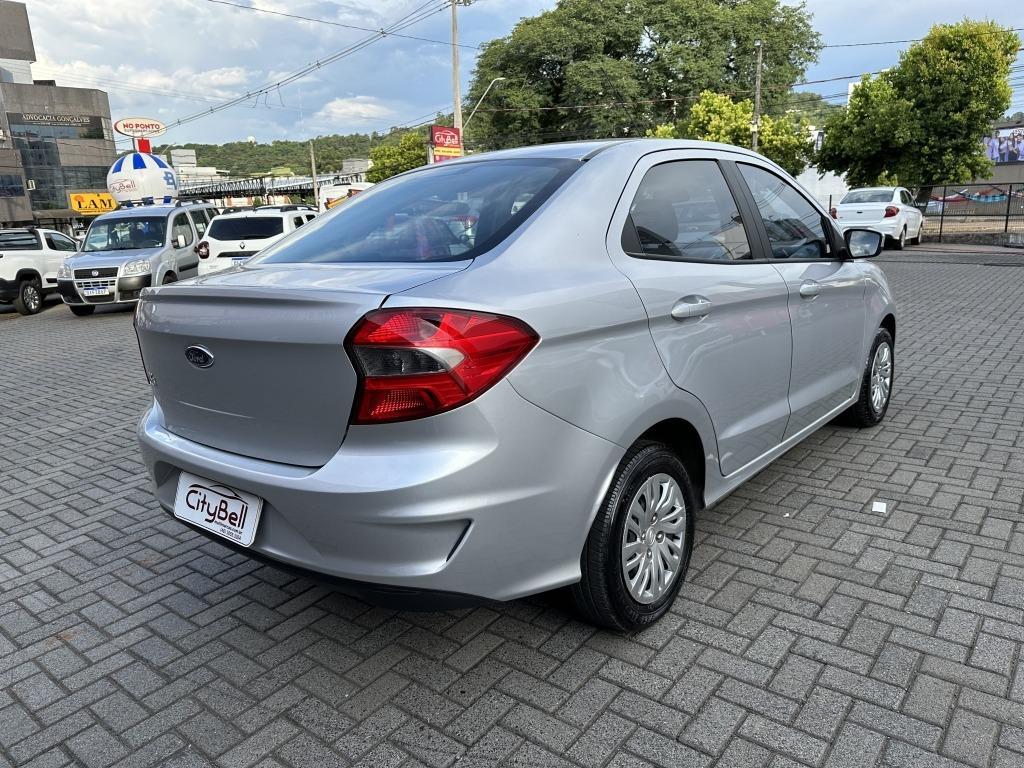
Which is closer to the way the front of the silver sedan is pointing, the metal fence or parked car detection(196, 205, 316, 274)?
the metal fence

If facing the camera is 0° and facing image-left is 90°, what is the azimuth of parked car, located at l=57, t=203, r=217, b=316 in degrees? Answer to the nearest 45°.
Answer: approximately 45°

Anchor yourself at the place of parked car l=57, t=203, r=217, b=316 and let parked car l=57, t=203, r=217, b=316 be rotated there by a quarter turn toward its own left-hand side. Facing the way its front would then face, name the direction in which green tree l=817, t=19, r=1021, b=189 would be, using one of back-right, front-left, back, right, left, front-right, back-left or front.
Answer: front-left

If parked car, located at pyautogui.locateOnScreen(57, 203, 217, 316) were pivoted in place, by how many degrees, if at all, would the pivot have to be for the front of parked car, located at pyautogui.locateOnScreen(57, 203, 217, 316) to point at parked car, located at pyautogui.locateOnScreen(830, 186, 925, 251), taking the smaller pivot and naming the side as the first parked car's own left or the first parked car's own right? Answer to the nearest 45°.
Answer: approximately 135° to the first parked car's own left

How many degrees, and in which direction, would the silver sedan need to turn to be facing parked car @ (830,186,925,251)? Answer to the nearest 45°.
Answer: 0° — it already faces it

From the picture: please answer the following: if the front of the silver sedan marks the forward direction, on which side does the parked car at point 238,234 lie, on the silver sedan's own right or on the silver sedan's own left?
on the silver sedan's own left

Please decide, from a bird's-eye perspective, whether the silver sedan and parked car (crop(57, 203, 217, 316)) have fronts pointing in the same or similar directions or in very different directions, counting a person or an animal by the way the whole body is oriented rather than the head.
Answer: very different directions

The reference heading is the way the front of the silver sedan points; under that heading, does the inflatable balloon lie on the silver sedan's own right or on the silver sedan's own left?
on the silver sedan's own left

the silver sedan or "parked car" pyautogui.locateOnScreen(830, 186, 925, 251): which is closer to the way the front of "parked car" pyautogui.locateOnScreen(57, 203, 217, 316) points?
the silver sedan

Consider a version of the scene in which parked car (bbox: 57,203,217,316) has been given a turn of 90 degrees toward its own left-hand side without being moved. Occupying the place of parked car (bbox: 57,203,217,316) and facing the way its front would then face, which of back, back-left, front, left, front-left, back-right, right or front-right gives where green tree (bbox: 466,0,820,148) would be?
left
